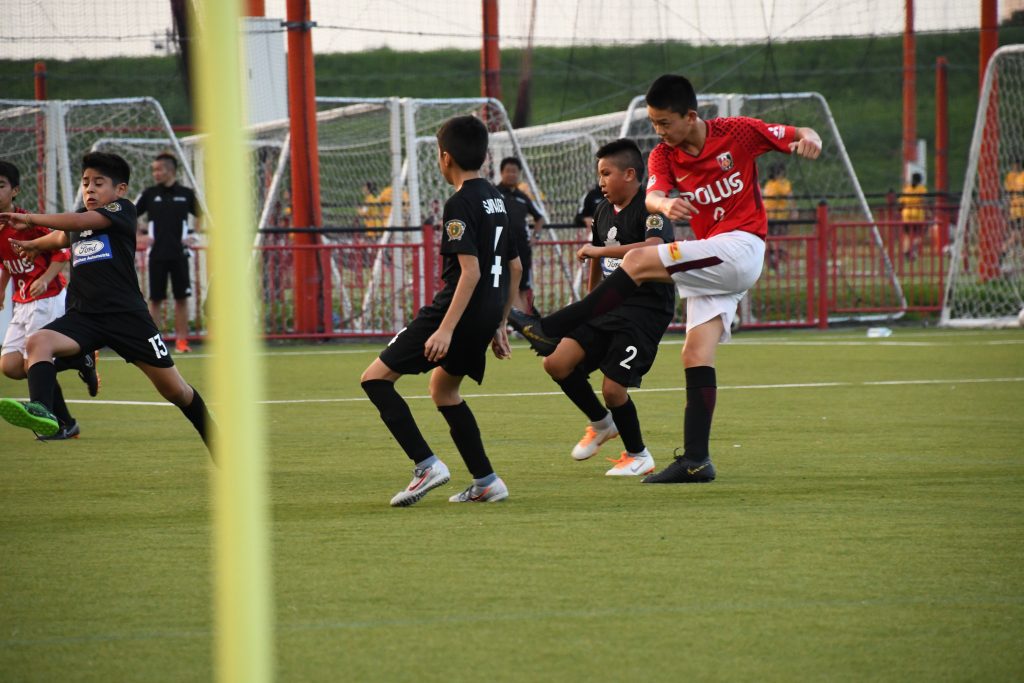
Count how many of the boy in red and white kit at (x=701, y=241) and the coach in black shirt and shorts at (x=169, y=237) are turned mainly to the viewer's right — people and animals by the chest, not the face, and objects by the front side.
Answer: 0

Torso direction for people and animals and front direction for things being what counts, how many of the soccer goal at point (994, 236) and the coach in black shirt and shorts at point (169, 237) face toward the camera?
1

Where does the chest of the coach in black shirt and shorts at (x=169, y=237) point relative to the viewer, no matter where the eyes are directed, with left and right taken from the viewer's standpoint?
facing the viewer

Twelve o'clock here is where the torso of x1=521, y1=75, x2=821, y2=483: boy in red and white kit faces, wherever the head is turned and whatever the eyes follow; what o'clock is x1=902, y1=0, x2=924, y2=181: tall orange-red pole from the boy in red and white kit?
The tall orange-red pole is roughly at 5 o'clock from the boy in red and white kit.

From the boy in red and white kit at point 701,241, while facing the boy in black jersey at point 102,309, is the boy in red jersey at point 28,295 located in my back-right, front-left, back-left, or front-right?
front-right

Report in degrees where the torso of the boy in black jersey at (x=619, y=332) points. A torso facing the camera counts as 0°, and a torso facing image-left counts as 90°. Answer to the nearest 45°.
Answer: approximately 45°

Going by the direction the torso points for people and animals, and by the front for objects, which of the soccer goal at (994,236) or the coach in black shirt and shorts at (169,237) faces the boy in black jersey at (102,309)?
the coach in black shirt and shorts

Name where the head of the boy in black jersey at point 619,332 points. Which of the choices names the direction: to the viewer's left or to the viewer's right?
to the viewer's left
